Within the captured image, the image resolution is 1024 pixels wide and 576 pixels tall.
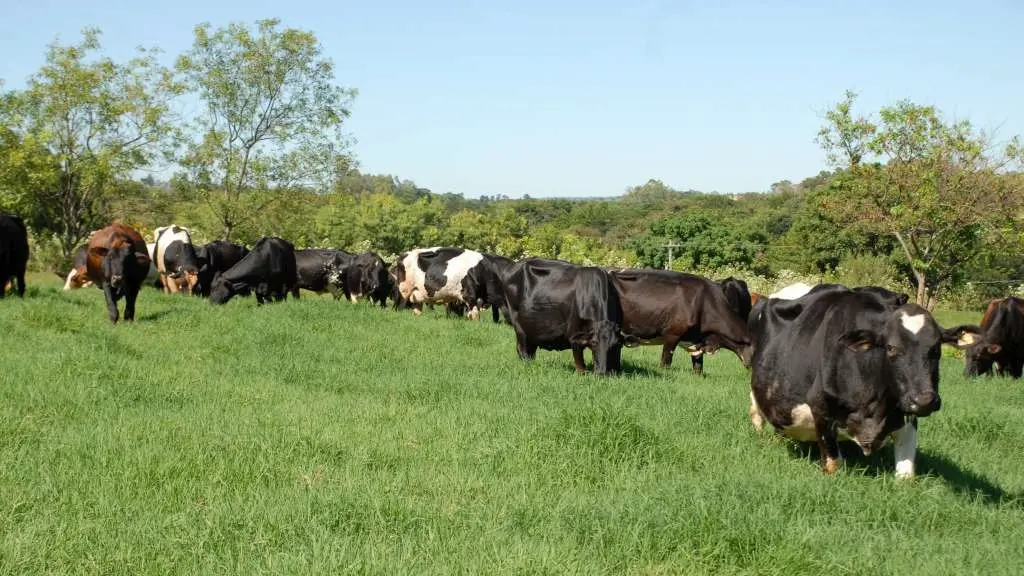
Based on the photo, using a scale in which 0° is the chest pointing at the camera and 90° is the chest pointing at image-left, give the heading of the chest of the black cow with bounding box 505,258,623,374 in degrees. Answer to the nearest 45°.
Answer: approximately 315°

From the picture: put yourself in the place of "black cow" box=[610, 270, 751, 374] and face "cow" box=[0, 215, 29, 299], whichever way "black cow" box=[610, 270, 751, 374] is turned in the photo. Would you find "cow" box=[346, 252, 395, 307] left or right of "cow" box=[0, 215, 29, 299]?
right

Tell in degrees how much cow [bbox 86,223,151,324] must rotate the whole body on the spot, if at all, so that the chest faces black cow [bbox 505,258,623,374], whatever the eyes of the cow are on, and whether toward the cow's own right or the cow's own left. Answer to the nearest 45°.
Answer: approximately 45° to the cow's own left

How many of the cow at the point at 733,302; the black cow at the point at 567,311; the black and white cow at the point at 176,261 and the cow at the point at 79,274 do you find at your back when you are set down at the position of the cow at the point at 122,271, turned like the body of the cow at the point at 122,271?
2

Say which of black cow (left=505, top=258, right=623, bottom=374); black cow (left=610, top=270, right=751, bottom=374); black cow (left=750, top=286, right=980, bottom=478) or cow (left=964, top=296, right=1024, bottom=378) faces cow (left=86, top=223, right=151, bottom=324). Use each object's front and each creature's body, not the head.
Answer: cow (left=964, top=296, right=1024, bottom=378)

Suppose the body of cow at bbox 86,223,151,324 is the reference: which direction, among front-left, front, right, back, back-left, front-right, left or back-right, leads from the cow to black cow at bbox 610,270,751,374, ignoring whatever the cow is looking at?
front-left

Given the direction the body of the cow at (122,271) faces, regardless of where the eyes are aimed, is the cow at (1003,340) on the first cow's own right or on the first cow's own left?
on the first cow's own left

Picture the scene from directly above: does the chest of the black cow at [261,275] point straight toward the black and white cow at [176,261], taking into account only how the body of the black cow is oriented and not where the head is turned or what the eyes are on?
no

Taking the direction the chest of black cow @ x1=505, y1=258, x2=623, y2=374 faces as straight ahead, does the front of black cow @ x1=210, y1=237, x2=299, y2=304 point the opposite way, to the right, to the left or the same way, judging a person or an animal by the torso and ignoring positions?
to the right

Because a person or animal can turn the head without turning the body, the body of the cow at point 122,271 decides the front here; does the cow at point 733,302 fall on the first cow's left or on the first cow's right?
on the first cow's left

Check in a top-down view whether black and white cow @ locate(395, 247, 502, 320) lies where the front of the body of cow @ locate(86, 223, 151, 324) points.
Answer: no
